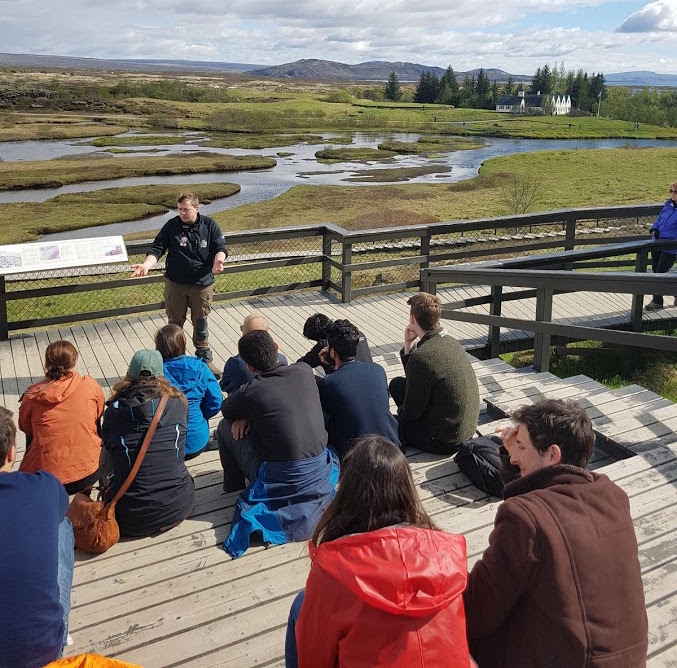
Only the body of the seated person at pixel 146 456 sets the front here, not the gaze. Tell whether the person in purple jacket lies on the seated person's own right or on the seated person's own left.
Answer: on the seated person's own right

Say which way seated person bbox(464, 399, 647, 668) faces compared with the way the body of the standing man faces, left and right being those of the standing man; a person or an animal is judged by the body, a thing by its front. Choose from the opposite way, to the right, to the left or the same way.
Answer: the opposite way

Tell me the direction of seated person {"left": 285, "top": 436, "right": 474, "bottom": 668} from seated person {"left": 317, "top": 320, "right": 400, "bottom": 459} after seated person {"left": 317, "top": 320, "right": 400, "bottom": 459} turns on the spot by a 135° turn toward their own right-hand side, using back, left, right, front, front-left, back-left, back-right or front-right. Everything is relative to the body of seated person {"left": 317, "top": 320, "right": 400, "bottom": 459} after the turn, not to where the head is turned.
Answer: right

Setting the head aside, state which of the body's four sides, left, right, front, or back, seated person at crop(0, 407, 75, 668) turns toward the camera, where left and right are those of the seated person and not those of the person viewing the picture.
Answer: back

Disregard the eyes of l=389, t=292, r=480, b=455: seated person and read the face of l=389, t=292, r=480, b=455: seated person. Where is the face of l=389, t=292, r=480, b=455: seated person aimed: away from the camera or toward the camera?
away from the camera

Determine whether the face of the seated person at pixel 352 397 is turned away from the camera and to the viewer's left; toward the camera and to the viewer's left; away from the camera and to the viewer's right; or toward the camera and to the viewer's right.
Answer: away from the camera and to the viewer's left

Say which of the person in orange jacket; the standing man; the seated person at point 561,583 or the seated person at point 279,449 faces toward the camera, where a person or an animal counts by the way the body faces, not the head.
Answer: the standing man

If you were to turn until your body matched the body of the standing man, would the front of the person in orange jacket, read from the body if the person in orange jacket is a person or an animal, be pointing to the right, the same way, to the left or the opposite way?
the opposite way

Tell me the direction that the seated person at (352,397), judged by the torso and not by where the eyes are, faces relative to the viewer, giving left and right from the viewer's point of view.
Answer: facing away from the viewer and to the left of the viewer

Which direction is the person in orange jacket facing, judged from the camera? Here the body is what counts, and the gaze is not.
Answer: away from the camera

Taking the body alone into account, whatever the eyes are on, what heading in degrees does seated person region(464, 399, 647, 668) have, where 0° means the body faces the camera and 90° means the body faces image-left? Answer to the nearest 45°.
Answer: approximately 135°

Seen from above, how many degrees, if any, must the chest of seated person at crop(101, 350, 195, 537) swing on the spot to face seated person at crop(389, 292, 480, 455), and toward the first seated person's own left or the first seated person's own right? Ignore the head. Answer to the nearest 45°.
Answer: approximately 90° to the first seated person's own right
